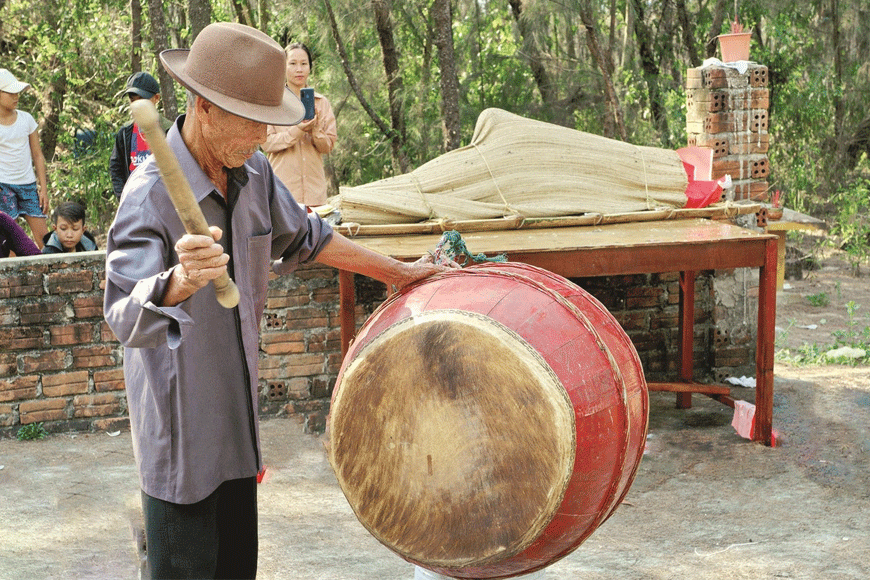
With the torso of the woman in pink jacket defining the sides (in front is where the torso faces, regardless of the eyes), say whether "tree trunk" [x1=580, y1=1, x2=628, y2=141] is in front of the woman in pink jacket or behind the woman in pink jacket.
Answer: behind

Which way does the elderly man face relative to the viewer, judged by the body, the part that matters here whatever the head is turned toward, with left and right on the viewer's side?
facing the viewer and to the right of the viewer

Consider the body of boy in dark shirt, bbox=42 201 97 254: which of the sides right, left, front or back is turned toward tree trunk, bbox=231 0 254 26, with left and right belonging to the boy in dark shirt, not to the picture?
back

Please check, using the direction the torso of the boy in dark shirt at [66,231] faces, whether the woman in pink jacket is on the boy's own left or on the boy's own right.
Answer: on the boy's own left

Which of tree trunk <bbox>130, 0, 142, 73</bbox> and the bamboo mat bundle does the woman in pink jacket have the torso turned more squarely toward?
the bamboo mat bundle

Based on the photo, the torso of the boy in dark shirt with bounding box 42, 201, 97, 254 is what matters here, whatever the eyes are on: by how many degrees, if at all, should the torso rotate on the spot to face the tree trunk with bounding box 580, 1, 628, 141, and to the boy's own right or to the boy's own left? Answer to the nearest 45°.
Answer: approximately 135° to the boy's own left

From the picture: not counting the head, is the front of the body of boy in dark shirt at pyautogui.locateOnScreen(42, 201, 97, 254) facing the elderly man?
yes

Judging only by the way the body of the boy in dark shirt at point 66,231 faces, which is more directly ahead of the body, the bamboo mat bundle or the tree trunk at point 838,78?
the bamboo mat bundle

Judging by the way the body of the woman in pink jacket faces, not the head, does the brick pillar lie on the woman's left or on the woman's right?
on the woman's left

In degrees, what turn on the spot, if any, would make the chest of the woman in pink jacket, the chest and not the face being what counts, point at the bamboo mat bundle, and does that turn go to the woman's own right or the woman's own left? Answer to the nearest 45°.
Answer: approximately 45° to the woman's own left

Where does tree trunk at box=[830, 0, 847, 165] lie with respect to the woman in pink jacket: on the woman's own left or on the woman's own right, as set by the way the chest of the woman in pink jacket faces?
on the woman's own left

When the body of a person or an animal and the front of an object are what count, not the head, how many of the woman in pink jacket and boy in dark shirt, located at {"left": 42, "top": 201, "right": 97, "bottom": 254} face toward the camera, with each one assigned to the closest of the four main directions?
2
